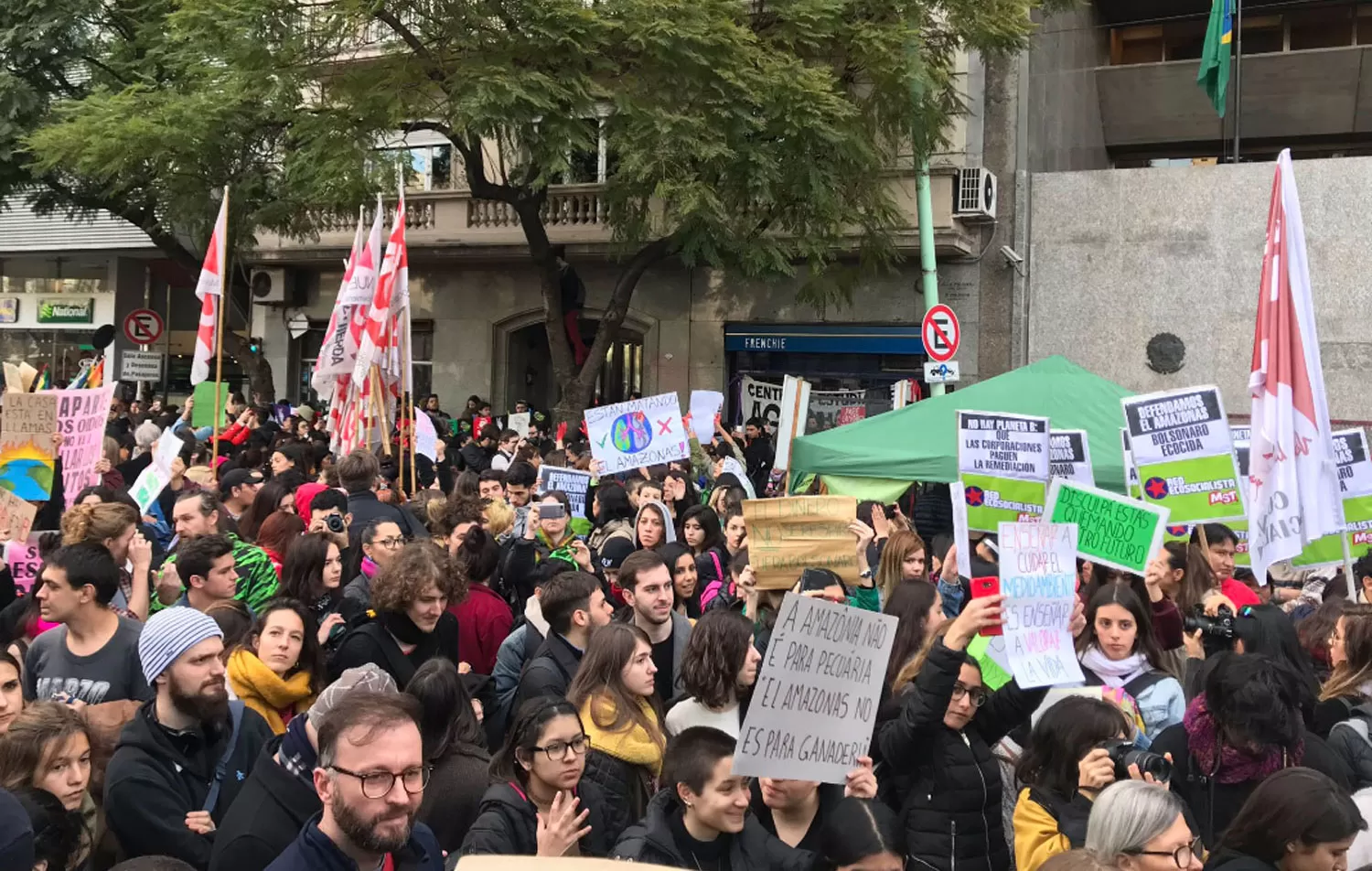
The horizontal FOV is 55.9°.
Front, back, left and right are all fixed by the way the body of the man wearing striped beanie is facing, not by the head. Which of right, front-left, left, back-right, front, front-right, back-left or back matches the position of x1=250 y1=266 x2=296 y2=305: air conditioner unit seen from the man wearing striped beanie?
back-left

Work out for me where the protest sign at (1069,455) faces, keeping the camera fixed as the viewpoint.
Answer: facing the viewer

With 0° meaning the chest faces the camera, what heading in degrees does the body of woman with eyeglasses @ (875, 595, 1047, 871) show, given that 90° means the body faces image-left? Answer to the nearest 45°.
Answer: approximately 315°

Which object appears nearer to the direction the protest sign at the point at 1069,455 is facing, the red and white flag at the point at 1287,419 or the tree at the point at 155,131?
the red and white flag

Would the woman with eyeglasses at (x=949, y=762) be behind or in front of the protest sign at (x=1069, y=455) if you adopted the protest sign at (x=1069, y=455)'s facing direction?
in front

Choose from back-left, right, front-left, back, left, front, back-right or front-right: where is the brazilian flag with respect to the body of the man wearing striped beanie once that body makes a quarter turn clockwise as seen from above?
back

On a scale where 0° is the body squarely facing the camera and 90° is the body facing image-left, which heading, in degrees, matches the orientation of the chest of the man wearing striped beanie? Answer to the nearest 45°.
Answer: approximately 315°

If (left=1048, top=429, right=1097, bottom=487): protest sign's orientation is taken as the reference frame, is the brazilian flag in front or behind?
behind

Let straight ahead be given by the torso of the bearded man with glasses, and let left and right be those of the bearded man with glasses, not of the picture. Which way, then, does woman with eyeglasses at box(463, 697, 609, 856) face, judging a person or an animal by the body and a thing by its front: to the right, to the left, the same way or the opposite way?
the same way

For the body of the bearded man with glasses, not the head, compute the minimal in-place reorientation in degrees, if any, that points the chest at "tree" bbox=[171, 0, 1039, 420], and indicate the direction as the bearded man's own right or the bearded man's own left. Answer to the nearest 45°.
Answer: approximately 135° to the bearded man's own left

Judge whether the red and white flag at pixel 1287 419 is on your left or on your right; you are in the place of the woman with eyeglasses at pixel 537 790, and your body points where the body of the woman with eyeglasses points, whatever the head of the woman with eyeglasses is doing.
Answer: on your left

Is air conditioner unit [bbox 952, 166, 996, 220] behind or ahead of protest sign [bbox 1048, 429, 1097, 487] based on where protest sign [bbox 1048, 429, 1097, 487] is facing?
behind

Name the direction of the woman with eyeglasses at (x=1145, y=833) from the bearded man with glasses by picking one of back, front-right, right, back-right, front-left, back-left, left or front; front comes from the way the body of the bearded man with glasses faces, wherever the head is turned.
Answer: front-left

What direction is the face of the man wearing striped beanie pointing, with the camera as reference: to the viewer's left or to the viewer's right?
to the viewer's right

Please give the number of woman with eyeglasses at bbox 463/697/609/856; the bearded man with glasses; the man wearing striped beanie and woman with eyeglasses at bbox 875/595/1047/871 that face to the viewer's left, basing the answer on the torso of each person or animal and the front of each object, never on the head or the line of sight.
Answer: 0

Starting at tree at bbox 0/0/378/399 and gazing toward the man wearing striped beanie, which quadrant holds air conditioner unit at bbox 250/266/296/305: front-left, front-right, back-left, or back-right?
back-left

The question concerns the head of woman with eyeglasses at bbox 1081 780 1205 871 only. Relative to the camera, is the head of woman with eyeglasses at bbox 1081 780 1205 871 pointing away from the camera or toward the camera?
toward the camera
